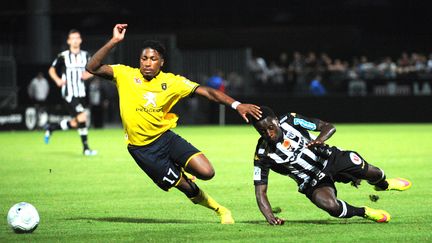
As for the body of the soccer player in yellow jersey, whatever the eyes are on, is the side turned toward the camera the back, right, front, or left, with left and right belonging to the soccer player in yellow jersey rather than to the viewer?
front

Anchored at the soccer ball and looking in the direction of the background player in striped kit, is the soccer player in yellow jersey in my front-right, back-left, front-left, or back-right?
front-right

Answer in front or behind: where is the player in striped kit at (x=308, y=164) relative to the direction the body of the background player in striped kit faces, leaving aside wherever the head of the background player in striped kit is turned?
in front

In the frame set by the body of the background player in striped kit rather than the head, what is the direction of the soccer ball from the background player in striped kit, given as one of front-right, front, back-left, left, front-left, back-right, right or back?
front-right

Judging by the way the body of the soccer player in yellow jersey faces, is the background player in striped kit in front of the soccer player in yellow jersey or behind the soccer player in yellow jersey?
behind

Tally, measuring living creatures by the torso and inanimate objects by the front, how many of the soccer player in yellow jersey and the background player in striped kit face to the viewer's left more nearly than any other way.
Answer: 0

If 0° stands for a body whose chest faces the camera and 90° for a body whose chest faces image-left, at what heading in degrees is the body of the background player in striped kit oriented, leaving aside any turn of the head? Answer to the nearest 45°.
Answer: approximately 315°

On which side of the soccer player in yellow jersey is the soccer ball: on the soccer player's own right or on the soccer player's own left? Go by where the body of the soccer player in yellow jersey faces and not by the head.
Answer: on the soccer player's own right
